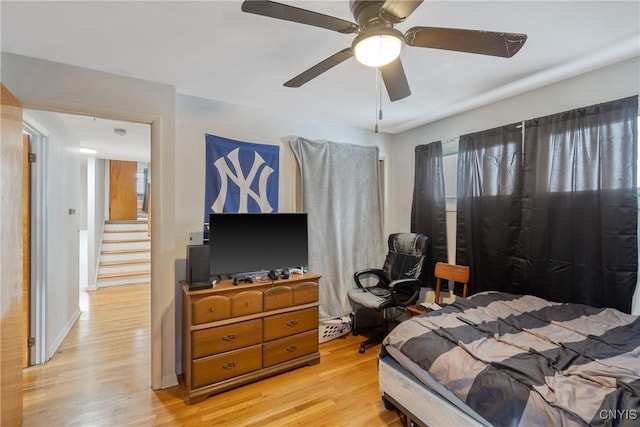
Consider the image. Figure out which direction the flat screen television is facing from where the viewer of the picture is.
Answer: facing the viewer and to the right of the viewer

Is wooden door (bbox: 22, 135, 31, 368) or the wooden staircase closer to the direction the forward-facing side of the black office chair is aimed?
the wooden door

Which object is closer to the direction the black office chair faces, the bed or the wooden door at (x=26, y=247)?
the wooden door

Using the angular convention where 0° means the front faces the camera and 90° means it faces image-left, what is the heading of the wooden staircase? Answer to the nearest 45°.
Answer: approximately 0°

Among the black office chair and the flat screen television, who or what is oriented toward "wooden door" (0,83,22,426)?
the black office chair

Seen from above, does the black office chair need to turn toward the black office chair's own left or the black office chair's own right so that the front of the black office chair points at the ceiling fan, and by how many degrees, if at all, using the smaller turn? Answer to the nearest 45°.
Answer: approximately 45° to the black office chair's own left

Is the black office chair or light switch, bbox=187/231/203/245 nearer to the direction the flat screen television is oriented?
the black office chair

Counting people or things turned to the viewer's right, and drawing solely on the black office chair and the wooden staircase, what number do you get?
0

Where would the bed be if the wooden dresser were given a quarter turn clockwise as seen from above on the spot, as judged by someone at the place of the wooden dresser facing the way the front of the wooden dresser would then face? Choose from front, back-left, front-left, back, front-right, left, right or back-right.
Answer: left

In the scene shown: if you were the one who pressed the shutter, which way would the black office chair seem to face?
facing the viewer and to the left of the viewer

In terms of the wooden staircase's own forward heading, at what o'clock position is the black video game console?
The black video game console is roughly at 12 o'clock from the wooden staircase.

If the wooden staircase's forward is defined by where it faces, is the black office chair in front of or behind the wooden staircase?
in front

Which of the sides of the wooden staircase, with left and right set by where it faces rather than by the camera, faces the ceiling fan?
front
